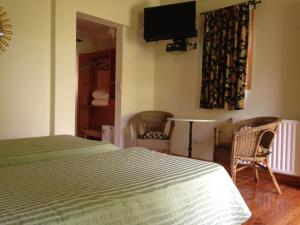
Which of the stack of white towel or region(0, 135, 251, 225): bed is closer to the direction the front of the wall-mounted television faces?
the bed

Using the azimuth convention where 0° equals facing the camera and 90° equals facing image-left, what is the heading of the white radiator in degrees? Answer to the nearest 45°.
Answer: approximately 45°

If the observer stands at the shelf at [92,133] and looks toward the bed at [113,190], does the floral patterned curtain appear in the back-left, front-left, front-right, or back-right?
front-left

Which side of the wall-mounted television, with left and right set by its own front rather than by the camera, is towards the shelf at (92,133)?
right

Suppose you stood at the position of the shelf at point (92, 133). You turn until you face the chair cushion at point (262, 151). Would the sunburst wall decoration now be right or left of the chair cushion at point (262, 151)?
right

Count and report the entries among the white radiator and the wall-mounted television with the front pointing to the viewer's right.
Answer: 0

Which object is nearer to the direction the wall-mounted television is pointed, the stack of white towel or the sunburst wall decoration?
the sunburst wall decoration

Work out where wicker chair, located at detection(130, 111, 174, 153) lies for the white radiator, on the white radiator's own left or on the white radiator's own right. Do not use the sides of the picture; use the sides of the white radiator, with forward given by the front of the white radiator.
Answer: on the white radiator's own right

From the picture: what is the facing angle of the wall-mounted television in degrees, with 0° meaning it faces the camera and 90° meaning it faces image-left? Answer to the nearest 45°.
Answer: approximately 45°
